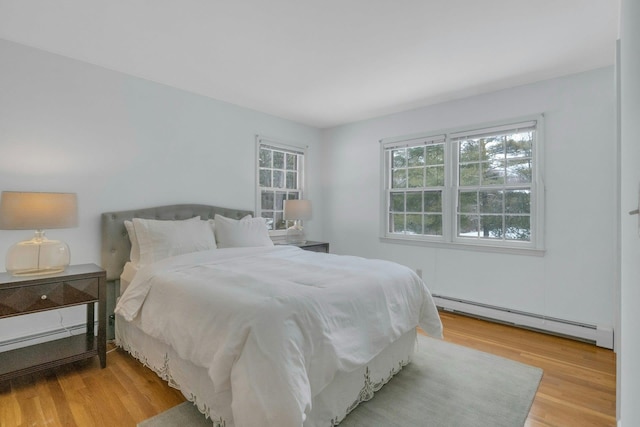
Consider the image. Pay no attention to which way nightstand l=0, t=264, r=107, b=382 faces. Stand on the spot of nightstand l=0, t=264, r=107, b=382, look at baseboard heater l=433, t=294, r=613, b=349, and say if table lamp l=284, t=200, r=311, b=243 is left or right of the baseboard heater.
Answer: left

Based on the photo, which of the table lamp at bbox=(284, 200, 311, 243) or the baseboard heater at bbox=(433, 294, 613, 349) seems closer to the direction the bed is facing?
the baseboard heater

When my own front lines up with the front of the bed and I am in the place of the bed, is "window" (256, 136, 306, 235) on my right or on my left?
on my left

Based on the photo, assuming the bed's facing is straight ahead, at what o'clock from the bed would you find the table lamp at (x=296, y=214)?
The table lamp is roughly at 8 o'clock from the bed.

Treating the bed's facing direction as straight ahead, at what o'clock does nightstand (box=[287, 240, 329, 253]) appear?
The nightstand is roughly at 8 o'clock from the bed.

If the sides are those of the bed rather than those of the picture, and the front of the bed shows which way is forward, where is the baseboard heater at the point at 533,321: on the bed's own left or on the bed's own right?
on the bed's own left

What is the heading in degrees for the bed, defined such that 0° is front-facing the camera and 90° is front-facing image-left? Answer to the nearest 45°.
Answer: approximately 315°
